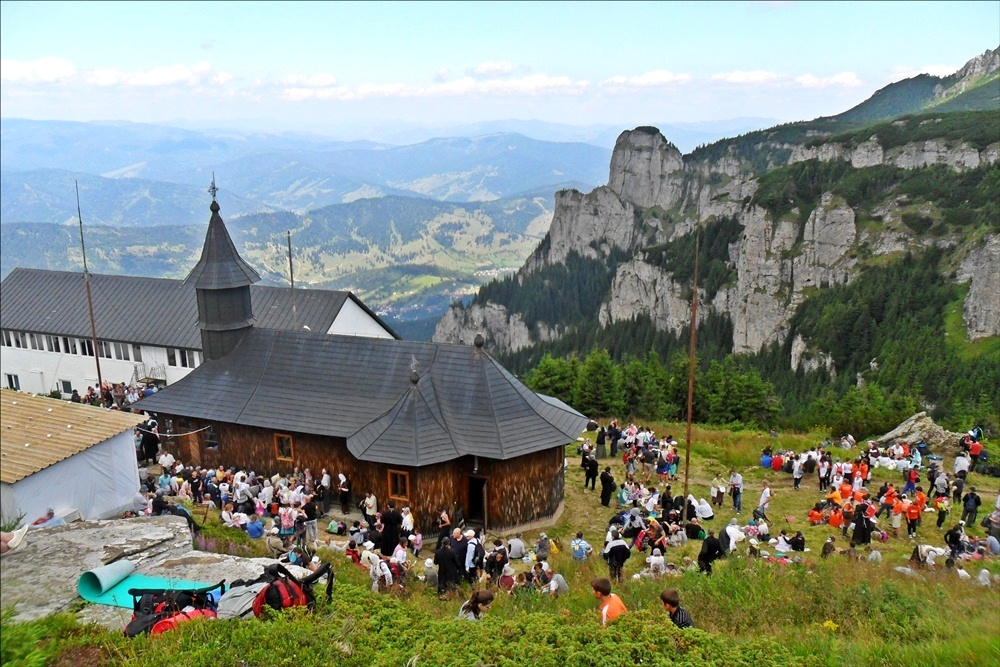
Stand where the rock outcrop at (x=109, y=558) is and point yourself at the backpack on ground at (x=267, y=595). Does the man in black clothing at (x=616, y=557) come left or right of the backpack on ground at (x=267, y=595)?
left

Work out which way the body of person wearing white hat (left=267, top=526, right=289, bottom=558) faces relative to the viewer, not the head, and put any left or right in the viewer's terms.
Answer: facing away from the viewer and to the right of the viewer

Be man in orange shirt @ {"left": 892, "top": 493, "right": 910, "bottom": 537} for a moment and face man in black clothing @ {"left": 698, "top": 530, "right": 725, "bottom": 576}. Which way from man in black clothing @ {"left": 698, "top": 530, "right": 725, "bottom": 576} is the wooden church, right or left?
right

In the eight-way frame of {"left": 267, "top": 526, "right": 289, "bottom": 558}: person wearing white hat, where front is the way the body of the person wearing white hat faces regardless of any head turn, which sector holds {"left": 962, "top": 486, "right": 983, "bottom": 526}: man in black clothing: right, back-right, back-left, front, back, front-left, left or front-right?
front-right
